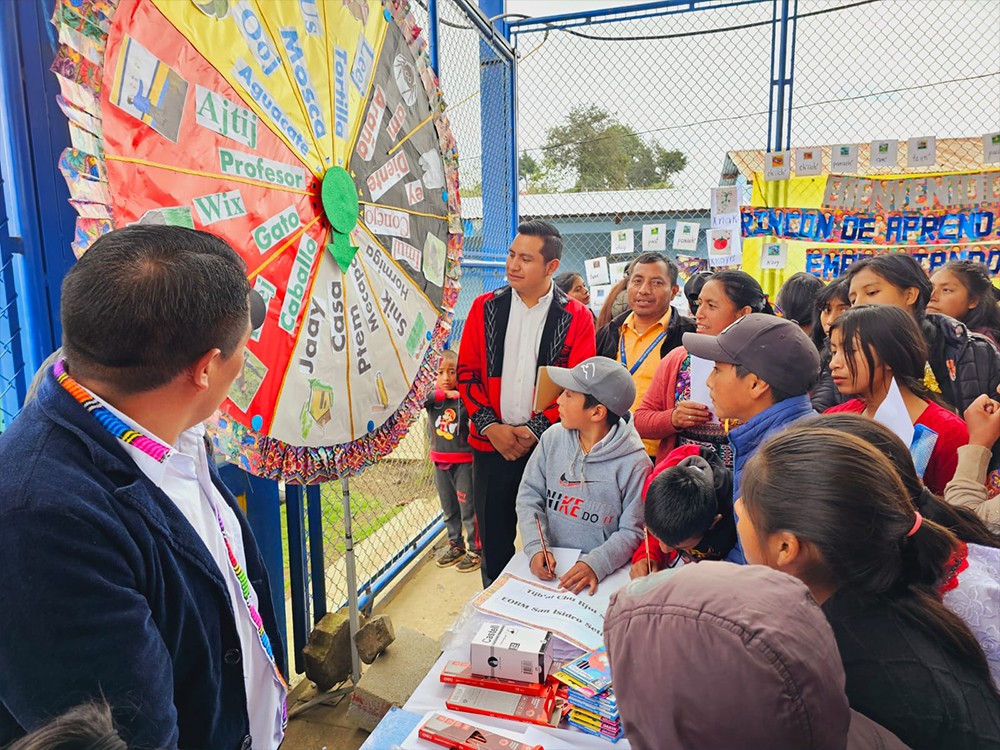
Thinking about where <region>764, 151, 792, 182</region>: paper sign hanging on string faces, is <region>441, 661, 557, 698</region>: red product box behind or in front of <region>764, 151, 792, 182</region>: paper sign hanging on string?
in front

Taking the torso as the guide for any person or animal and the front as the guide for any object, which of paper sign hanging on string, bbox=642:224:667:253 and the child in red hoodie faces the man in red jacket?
the paper sign hanging on string

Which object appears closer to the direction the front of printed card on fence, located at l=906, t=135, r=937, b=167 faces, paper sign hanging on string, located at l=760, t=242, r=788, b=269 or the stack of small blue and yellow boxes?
the stack of small blue and yellow boxes

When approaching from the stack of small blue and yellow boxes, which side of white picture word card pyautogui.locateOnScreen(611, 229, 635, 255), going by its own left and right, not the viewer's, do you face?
front

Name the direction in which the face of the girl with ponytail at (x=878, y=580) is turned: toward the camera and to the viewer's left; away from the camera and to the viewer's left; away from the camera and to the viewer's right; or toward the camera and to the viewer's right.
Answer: away from the camera and to the viewer's left

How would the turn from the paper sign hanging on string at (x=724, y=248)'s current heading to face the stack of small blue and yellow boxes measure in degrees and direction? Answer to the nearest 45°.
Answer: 0° — it already faces it

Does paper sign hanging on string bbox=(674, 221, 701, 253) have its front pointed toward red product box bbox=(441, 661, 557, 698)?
yes

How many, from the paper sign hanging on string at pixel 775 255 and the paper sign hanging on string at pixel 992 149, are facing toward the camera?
2

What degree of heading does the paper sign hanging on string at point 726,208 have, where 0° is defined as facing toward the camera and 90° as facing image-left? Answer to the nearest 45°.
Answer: approximately 0°
